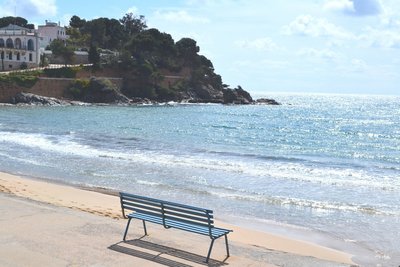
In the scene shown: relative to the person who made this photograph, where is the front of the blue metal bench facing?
facing away from the viewer and to the right of the viewer
